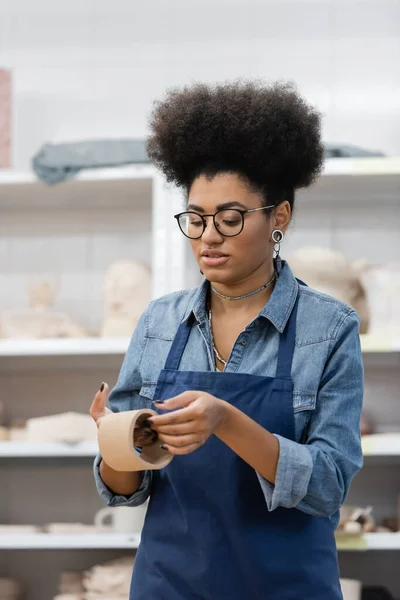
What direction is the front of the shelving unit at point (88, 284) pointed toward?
toward the camera

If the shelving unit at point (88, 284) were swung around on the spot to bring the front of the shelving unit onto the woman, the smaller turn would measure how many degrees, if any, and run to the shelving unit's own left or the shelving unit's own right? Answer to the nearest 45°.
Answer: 0° — it already faces them

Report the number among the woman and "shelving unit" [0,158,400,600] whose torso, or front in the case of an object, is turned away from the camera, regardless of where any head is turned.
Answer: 0

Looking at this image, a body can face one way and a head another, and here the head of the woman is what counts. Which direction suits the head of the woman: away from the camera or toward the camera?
toward the camera

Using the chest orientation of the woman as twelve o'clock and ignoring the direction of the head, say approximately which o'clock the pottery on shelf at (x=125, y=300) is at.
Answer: The pottery on shelf is roughly at 4 o'clock from the woman.

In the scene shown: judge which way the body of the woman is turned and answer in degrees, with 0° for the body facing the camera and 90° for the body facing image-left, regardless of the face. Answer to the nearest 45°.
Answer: approximately 45°
